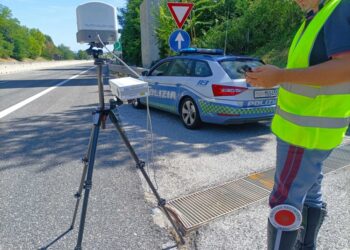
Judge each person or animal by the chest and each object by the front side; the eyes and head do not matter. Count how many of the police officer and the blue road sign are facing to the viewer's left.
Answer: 1

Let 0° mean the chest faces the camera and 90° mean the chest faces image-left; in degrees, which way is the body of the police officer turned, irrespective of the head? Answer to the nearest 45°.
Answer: approximately 90°

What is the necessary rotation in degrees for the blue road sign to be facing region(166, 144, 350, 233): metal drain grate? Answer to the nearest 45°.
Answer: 0° — it already faces it

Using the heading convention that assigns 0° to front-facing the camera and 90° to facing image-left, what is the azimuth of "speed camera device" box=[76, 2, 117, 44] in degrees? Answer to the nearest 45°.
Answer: approximately 180°

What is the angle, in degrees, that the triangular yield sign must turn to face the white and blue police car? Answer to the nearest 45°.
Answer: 0° — it already faces it

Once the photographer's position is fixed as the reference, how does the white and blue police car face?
facing away from the viewer and to the left of the viewer

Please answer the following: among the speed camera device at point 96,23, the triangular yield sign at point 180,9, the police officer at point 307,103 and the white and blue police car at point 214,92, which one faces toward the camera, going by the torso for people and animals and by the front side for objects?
the triangular yield sign
